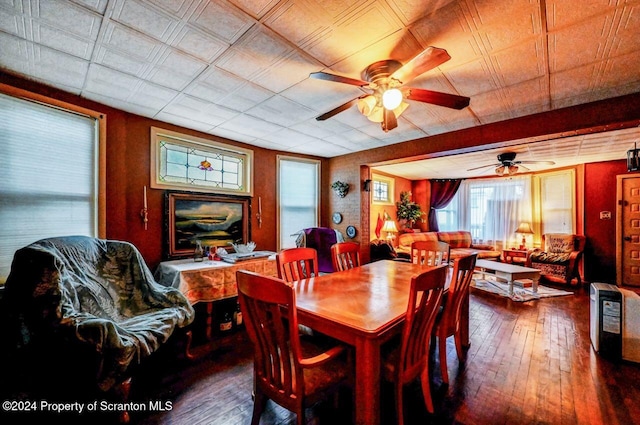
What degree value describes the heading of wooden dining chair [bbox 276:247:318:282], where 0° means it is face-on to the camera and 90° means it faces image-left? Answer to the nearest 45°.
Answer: approximately 315°

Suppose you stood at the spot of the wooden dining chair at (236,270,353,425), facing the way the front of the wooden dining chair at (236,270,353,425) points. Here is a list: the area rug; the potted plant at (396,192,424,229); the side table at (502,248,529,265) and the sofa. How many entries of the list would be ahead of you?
4

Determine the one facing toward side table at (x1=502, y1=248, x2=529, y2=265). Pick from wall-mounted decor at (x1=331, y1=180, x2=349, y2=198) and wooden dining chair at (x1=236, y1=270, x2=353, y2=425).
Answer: the wooden dining chair

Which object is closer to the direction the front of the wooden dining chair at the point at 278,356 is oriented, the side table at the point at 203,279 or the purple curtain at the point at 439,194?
the purple curtain

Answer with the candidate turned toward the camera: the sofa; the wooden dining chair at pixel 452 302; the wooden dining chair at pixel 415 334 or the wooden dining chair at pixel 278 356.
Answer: the sofa

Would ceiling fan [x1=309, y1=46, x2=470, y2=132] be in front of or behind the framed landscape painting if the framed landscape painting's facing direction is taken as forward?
in front

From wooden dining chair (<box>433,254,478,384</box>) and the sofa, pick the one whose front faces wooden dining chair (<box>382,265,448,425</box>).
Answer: the sofa

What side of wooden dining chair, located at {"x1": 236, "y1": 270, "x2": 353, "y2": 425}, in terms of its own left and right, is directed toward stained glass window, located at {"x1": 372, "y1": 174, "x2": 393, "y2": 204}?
front

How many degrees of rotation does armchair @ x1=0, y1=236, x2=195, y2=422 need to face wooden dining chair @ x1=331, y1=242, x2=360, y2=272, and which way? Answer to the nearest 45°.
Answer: approximately 45° to its left

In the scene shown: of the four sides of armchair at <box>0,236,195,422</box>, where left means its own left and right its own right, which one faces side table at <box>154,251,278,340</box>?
left

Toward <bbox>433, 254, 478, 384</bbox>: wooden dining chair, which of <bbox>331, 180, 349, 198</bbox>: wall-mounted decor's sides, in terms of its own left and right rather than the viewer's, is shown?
front

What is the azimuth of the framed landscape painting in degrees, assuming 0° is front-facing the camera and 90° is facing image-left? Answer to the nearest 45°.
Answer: approximately 315°

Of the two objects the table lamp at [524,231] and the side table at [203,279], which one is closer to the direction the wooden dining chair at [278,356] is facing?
the table lamp
